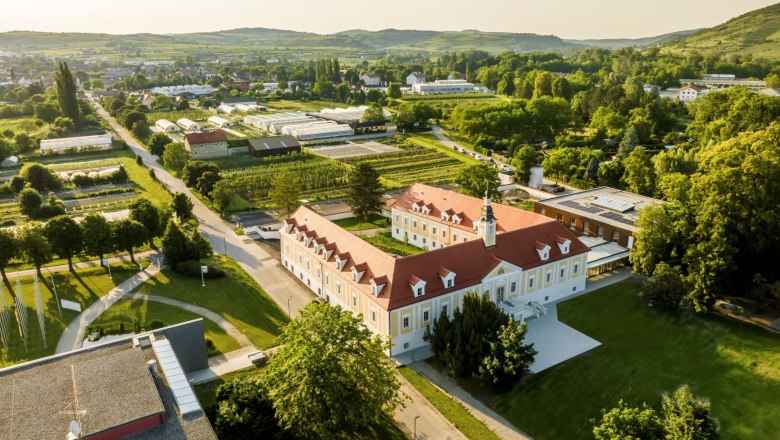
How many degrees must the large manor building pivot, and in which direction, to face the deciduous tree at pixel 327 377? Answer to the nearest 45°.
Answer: approximately 45° to its right

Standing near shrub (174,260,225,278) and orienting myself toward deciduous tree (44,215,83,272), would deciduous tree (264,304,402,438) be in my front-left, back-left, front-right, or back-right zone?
back-left

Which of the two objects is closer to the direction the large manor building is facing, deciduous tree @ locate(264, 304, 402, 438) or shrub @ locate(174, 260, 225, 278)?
the deciduous tree
